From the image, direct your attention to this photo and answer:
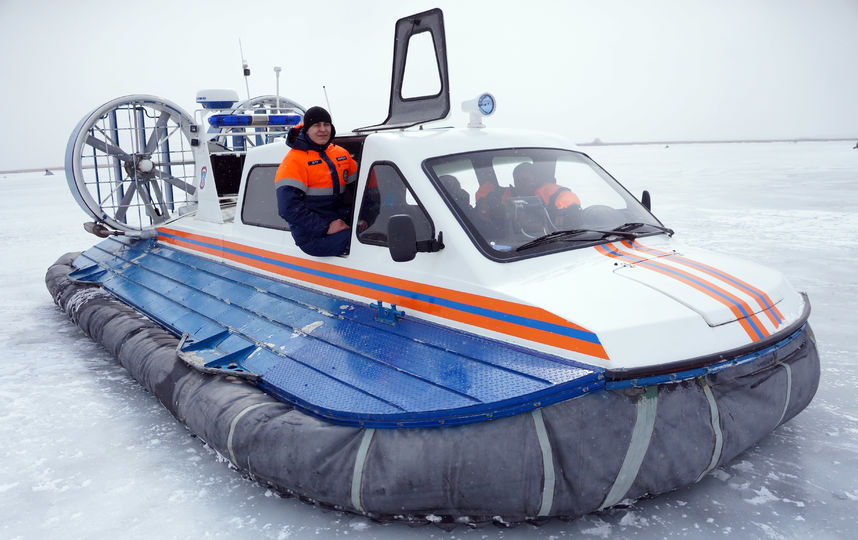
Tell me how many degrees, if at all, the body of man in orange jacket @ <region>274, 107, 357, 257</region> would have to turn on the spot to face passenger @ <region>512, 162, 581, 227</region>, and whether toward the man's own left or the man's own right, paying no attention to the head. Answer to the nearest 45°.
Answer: approximately 45° to the man's own left

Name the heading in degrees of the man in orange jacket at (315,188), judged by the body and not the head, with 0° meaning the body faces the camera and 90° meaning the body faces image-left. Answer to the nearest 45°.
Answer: approximately 315°

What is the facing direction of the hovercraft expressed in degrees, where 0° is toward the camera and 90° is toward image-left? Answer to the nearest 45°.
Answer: approximately 315°
